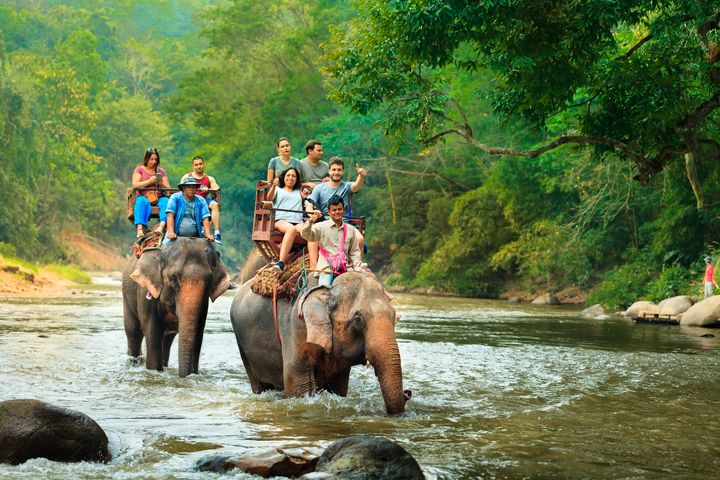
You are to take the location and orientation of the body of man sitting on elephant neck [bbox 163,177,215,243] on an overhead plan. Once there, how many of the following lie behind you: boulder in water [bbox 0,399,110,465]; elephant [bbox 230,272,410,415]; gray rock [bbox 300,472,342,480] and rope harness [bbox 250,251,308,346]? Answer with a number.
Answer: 0

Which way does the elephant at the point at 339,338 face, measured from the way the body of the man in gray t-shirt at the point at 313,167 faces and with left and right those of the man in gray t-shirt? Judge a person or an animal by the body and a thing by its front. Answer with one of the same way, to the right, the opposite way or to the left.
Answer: the same way

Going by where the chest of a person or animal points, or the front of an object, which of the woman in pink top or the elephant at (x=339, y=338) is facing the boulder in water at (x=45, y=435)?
the woman in pink top

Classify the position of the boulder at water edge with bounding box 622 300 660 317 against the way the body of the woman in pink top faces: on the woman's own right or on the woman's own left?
on the woman's own left

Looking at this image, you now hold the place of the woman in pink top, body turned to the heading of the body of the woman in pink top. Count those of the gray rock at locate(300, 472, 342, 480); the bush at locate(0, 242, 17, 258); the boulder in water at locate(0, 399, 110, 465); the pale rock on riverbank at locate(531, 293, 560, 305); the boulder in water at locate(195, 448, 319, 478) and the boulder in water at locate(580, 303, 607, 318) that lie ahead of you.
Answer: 3

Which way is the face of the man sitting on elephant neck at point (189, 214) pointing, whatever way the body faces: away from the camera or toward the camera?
toward the camera

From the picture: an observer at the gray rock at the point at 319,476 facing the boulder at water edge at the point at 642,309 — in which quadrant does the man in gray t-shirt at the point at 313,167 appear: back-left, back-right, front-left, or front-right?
front-left

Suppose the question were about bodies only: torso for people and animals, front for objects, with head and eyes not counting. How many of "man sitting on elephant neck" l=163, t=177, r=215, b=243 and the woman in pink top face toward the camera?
2

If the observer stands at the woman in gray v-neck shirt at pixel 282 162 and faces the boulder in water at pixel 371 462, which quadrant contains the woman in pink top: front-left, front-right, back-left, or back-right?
back-right

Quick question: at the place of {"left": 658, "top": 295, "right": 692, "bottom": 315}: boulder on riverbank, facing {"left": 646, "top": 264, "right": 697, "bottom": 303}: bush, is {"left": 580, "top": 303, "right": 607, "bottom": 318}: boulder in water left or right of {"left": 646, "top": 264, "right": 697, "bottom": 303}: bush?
left

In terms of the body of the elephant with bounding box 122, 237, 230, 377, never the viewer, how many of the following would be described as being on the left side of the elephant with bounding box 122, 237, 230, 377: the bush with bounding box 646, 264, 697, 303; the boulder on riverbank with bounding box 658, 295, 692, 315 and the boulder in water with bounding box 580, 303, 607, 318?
3

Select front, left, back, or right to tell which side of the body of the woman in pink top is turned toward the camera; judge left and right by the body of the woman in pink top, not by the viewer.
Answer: front

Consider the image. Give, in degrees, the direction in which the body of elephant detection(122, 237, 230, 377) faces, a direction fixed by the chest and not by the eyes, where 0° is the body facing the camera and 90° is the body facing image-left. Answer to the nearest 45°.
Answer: approximately 315°

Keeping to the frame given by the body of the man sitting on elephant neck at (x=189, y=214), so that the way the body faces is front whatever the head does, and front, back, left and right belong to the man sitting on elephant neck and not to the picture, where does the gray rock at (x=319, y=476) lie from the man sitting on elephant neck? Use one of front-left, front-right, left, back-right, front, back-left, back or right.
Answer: front

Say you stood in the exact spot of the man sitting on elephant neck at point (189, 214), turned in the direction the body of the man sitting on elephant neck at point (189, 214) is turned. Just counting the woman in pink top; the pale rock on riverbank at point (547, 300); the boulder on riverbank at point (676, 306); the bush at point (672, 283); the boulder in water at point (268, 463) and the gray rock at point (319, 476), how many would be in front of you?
2

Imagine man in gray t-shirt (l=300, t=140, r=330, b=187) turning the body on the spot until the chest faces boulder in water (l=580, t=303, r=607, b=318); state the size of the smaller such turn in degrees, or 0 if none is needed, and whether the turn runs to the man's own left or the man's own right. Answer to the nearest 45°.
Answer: approximately 90° to the man's own left

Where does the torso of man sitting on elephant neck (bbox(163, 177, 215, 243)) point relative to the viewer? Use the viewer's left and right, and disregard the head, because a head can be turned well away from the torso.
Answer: facing the viewer

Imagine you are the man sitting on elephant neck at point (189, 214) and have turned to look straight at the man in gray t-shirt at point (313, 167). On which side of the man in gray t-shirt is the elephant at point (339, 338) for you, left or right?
right

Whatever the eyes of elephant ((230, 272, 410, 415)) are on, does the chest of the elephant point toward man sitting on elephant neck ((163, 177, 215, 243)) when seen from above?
no
